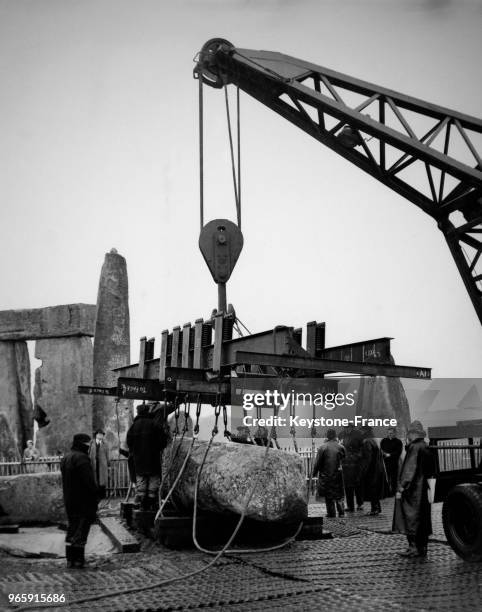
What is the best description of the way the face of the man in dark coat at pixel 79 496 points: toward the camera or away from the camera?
away from the camera

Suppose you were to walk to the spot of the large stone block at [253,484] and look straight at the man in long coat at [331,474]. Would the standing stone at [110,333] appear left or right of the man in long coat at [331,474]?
left

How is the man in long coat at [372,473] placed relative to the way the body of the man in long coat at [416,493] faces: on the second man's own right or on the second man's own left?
on the second man's own right

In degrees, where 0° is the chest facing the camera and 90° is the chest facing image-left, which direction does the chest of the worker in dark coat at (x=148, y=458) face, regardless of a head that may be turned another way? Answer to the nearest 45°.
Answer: approximately 180°

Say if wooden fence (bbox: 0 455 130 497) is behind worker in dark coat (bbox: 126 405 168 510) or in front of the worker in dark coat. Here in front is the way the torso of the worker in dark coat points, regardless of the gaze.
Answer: in front

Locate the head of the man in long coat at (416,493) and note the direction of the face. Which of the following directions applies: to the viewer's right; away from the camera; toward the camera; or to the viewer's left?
to the viewer's left

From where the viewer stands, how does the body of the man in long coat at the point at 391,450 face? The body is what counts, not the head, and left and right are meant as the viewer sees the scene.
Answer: facing the viewer

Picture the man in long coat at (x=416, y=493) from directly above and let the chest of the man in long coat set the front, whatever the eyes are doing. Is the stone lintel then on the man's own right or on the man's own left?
on the man's own right

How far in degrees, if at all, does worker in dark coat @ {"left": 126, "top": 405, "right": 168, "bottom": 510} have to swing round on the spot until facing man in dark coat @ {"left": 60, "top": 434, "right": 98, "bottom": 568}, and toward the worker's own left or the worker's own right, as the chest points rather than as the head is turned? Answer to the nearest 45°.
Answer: approximately 180°

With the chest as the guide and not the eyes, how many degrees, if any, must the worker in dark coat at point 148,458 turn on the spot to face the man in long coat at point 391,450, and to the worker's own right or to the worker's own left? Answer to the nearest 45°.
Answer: approximately 45° to the worker's own right

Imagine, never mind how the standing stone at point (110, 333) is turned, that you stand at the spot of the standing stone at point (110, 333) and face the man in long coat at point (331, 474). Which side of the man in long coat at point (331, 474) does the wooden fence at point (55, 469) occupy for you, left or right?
right

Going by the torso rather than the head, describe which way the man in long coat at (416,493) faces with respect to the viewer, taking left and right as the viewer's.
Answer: facing to the left of the viewer
